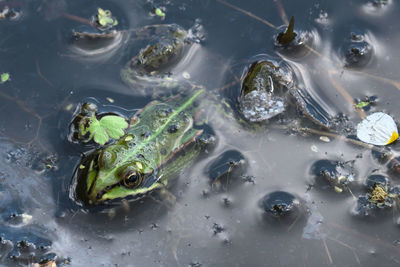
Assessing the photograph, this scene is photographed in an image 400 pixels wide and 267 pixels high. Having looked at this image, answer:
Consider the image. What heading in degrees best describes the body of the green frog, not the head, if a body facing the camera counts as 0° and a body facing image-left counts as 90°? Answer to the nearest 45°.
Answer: approximately 45°

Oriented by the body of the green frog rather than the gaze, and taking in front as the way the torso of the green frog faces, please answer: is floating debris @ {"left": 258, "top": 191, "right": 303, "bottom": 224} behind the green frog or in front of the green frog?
behind

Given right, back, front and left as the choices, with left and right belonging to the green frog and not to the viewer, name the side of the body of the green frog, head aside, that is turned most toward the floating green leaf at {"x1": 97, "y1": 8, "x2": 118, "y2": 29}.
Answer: right

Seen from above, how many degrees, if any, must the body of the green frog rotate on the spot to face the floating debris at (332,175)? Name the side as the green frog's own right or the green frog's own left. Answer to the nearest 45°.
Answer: approximately 135° to the green frog's own left
